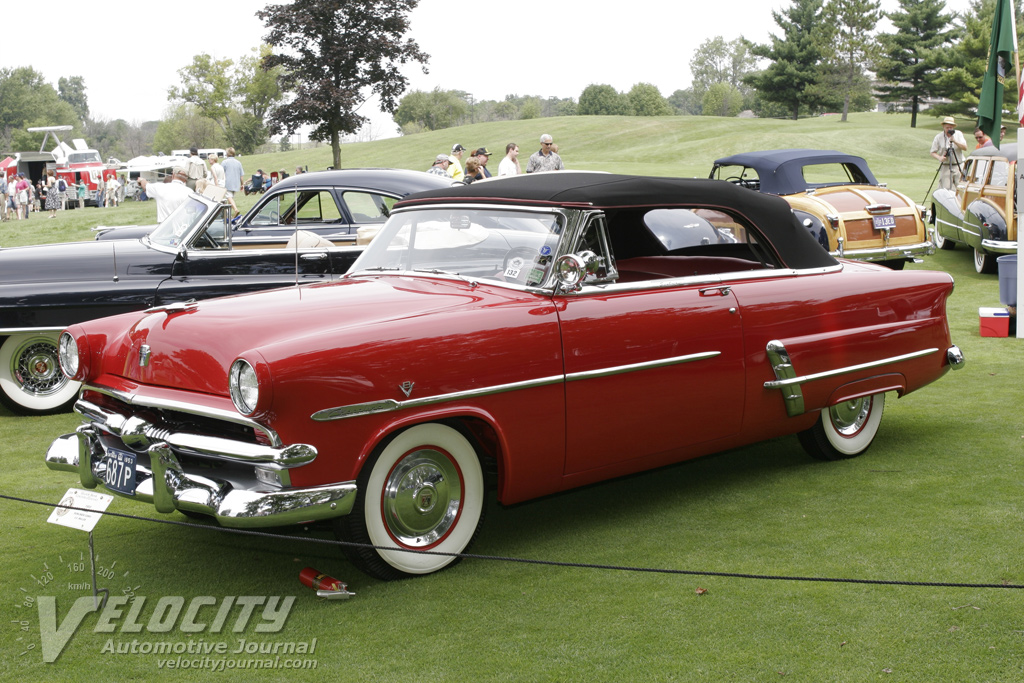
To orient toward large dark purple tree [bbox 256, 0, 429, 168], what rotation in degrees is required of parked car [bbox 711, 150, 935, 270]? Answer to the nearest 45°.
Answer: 0° — it already faces it

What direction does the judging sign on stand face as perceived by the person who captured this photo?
facing the viewer and to the left of the viewer

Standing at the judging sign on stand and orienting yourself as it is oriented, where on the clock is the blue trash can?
The blue trash can is roughly at 7 o'clock from the judging sign on stand.

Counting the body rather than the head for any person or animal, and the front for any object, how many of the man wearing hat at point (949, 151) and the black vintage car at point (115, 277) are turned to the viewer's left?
1

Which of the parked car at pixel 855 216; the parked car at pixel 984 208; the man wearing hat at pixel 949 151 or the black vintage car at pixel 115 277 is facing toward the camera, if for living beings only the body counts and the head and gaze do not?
the man wearing hat

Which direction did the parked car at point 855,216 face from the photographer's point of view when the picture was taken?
facing away from the viewer and to the left of the viewer

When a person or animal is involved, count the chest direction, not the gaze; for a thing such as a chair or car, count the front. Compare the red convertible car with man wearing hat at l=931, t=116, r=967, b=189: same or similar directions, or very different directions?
same or similar directions

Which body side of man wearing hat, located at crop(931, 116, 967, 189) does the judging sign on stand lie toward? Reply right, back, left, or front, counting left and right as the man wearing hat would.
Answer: front

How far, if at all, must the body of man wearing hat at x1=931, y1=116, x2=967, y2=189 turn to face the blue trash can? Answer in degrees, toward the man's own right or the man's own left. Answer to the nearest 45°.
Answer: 0° — they already face it

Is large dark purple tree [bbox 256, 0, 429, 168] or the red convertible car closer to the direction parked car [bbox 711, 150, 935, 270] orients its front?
the large dark purple tree

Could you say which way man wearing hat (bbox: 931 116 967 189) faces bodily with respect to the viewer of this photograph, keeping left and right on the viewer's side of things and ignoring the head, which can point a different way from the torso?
facing the viewer

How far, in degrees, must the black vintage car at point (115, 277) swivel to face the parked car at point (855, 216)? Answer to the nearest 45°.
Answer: approximately 180°

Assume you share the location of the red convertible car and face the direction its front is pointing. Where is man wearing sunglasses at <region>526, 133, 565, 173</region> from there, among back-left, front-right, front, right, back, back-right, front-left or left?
back-right

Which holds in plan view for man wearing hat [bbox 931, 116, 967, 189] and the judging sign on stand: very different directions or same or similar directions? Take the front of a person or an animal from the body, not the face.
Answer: same or similar directions

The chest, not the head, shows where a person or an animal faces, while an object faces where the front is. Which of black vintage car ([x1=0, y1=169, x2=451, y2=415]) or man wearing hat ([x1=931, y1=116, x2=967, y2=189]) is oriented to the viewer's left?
the black vintage car

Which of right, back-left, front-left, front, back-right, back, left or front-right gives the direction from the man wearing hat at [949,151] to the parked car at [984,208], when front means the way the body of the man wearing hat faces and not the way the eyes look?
front

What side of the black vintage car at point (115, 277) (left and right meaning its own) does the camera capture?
left
